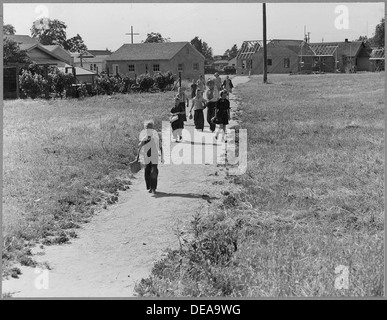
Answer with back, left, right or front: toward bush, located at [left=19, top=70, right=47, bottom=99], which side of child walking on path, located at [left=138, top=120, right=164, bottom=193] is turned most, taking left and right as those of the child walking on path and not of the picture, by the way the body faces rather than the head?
back

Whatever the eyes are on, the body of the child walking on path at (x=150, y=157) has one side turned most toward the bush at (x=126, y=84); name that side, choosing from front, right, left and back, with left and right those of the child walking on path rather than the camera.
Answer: back

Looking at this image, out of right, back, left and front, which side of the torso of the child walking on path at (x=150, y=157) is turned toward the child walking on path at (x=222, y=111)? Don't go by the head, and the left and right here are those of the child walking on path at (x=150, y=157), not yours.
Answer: back

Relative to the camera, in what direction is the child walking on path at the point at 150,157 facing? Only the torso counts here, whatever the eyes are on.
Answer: toward the camera

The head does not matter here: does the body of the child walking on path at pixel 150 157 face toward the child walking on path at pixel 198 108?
no

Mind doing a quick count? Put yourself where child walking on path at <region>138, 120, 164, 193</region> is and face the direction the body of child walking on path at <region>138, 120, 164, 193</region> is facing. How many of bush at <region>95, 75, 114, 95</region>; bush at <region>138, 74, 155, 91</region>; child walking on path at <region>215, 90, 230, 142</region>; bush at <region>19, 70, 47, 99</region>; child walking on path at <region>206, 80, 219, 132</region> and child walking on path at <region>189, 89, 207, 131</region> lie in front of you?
0
